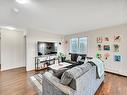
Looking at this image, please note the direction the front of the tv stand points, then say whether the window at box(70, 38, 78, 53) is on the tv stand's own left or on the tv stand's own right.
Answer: on the tv stand's own left

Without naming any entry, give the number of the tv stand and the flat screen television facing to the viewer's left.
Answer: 0

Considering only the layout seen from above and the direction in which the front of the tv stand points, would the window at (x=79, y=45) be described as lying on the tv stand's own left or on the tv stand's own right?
on the tv stand's own left

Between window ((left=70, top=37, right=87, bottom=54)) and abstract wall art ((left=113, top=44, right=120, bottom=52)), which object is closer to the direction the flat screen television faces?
the abstract wall art

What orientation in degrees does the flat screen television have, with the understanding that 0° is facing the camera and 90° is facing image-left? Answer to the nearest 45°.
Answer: approximately 315°

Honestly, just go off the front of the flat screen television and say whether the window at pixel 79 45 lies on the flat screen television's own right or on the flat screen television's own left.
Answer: on the flat screen television's own left

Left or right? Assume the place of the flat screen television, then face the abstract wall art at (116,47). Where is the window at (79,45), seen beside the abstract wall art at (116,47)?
left

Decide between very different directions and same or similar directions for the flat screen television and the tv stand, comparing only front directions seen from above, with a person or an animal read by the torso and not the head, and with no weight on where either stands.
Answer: same or similar directions

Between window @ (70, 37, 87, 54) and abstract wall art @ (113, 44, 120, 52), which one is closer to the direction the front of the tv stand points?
the abstract wall art
